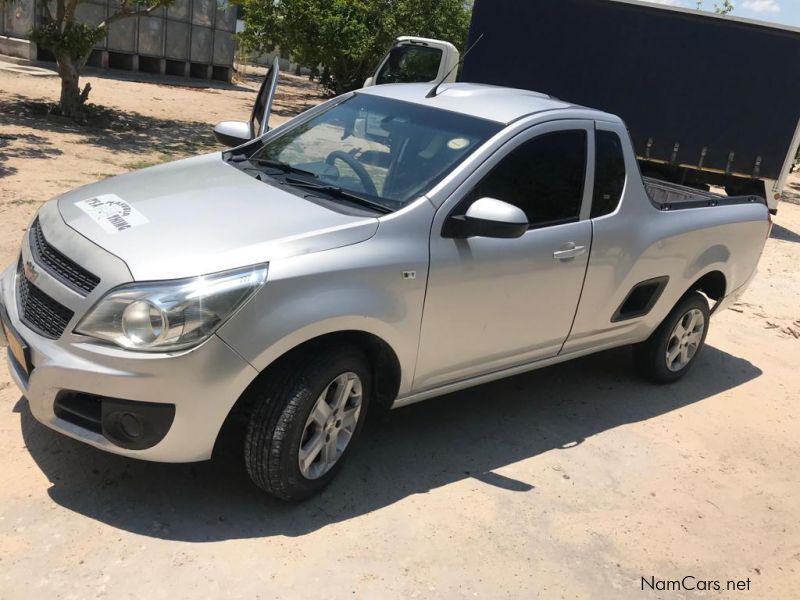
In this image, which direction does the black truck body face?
to the viewer's left

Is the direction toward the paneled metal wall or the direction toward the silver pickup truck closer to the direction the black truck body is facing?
the paneled metal wall

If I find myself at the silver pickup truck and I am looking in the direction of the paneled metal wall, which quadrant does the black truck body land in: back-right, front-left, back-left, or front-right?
front-right

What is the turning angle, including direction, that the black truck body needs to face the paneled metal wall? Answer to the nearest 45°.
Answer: approximately 45° to its right

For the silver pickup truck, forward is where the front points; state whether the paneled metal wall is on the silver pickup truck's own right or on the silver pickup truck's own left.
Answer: on the silver pickup truck's own right

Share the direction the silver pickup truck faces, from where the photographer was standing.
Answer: facing the viewer and to the left of the viewer

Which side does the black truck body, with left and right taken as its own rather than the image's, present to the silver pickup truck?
left

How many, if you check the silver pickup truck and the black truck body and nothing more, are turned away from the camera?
0

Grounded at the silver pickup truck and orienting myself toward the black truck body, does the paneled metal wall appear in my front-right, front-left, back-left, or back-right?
front-left

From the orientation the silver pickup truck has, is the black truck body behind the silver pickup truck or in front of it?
behind

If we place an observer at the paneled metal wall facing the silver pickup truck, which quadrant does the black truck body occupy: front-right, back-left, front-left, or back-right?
front-left
